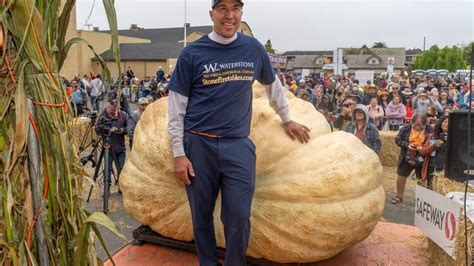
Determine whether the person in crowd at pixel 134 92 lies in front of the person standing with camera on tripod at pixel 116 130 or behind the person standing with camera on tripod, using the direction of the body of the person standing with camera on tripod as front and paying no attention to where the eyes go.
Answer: behind

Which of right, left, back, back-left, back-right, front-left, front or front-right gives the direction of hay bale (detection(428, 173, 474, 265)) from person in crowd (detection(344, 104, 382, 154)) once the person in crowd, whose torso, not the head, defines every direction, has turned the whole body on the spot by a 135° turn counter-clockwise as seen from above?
right

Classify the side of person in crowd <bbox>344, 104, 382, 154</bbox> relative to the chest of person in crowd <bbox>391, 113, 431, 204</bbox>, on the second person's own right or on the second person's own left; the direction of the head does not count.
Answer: on the second person's own right

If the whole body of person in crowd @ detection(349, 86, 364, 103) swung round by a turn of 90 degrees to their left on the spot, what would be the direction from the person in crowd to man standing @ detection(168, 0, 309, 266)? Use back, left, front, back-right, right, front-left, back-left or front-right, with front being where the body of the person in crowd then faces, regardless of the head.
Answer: right

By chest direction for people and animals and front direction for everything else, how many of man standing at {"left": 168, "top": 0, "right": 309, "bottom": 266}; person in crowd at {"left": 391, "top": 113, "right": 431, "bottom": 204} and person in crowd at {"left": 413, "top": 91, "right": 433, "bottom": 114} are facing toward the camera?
3

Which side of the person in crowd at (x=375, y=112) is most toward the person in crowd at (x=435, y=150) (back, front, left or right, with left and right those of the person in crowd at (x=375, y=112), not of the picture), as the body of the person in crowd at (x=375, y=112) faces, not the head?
front

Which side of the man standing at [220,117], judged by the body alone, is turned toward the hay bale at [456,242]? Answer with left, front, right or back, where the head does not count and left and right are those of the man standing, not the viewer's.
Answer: left
